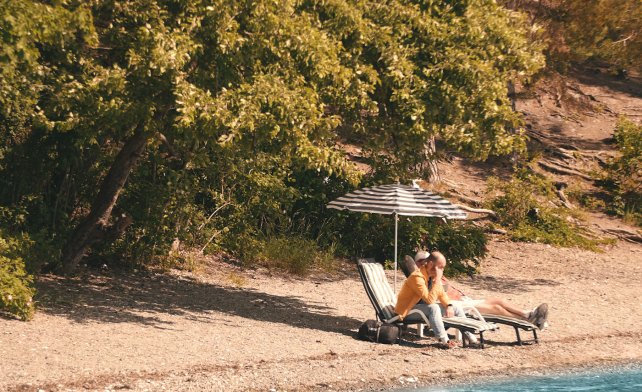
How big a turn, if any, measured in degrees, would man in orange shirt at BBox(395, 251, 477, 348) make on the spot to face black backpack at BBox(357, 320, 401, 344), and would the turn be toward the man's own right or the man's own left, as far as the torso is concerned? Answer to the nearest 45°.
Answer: approximately 135° to the man's own right

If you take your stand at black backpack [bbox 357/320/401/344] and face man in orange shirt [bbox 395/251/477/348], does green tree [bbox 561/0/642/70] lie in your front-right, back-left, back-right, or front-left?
front-left

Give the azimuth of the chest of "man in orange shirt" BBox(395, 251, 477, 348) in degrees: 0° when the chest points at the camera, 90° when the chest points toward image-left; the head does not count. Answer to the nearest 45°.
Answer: approximately 315°

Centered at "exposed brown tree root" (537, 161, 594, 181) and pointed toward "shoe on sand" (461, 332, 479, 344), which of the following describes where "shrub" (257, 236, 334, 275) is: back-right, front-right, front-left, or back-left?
front-right

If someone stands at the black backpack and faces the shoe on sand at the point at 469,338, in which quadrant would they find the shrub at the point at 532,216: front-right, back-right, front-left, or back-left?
front-left

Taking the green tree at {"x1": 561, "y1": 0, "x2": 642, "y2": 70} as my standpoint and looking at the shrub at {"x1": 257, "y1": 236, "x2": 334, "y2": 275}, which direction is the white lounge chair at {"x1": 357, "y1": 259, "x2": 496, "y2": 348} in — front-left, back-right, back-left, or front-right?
front-left

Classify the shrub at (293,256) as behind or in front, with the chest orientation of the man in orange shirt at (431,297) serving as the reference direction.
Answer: behind

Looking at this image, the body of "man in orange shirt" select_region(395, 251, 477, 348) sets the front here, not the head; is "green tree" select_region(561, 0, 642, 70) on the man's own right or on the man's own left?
on the man's own left

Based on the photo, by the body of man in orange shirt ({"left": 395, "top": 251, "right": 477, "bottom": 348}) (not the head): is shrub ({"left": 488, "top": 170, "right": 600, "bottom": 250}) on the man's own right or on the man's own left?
on the man's own left
